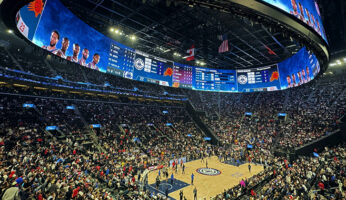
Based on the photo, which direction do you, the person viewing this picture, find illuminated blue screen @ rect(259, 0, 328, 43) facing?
facing the viewer and to the right of the viewer

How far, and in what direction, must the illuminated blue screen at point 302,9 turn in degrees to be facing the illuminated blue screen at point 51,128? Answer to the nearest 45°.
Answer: approximately 135° to its right
